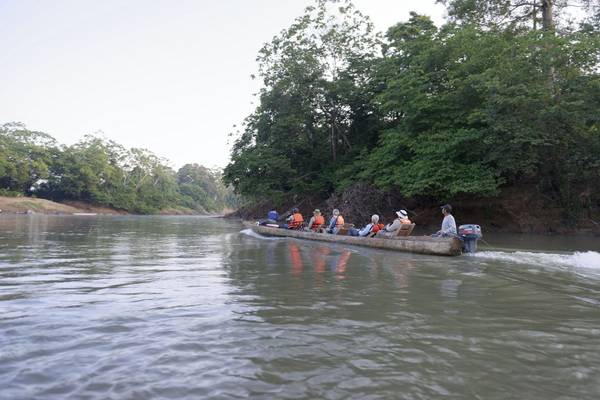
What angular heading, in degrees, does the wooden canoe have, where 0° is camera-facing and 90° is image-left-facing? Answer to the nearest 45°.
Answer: approximately 135°

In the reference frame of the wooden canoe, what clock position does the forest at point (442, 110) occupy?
The forest is roughly at 2 o'clock from the wooden canoe.

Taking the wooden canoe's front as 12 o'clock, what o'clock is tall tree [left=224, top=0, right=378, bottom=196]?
The tall tree is roughly at 1 o'clock from the wooden canoe.
